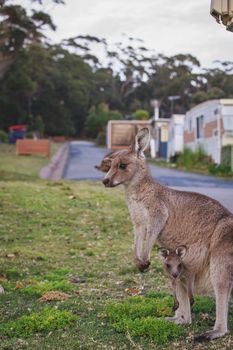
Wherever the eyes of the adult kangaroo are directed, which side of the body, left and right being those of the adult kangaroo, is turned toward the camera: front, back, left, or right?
left

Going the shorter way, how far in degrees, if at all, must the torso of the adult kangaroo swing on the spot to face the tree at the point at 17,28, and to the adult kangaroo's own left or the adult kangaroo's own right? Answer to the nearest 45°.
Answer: approximately 90° to the adult kangaroo's own right

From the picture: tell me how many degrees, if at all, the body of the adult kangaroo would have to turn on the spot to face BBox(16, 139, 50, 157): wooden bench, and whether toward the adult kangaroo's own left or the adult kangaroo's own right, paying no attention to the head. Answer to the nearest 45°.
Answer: approximately 90° to the adult kangaroo's own right

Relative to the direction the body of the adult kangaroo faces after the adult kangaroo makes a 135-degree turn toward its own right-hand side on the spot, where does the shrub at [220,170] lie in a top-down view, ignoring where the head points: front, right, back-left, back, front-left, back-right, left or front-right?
front-left

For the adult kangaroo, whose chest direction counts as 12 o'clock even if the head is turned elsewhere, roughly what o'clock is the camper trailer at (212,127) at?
The camper trailer is roughly at 3 o'clock from the adult kangaroo.
